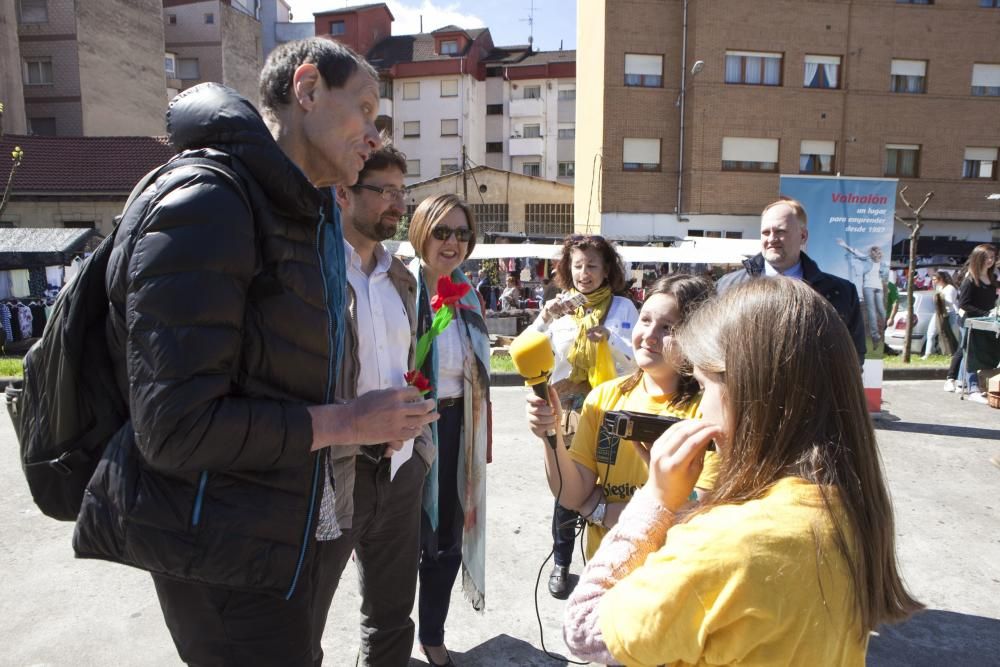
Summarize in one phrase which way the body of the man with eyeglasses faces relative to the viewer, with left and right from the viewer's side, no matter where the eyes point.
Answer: facing the viewer and to the right of the viewer

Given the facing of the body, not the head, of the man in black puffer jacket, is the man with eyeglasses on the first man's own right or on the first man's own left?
on the first man's own left

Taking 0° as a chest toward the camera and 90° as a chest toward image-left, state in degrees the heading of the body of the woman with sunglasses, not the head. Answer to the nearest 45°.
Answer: approximately 315°

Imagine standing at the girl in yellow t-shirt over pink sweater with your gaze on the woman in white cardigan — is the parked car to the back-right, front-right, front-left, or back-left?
front-right

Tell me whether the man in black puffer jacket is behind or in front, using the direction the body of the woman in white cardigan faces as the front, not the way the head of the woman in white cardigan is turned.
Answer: in front

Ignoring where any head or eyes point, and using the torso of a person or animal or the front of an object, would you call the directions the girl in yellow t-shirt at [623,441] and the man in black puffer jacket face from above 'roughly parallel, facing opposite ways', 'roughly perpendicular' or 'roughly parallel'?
roughly parallel, facing opposite ways

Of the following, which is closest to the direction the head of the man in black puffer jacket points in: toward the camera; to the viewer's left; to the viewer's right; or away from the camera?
to the viewer's right

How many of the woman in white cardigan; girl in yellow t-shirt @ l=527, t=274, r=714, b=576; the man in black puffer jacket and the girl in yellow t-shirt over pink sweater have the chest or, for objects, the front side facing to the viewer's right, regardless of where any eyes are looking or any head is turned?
1

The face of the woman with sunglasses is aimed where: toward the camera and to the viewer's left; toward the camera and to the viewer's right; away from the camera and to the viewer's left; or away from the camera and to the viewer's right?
toward the camera and to the viewer's right
